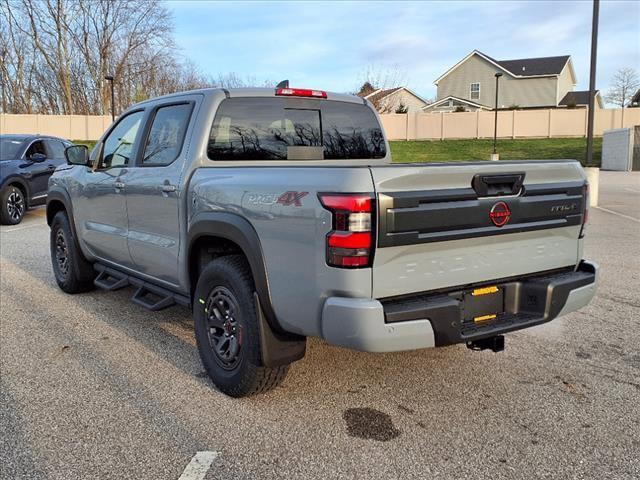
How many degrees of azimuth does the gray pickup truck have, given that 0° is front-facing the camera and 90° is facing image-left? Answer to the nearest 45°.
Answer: approximately 135°

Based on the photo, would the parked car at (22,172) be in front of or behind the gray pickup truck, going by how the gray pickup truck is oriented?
in front

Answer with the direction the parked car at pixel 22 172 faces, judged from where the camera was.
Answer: facing the viewer and to the left of the viewer

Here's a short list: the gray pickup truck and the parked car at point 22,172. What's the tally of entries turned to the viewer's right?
0

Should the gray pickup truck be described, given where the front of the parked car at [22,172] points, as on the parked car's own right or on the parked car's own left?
on the parked car's own left
